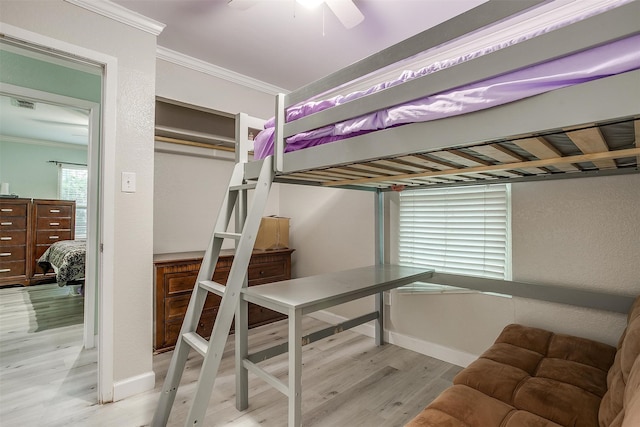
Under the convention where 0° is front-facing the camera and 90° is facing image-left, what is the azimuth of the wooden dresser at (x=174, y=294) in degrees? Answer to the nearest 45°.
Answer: approximately 315°

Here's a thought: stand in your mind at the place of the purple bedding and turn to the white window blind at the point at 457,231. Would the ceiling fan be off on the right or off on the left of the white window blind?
left

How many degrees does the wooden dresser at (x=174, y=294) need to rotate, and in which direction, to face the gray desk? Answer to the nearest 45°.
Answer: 0° — it already faces it

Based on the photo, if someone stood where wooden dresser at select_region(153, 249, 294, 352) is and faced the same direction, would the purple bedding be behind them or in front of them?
in front

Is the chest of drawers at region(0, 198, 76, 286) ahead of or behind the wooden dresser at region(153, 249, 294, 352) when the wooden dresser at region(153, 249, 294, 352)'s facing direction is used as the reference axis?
behind

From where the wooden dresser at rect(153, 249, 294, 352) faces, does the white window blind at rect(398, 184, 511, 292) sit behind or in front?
in front
